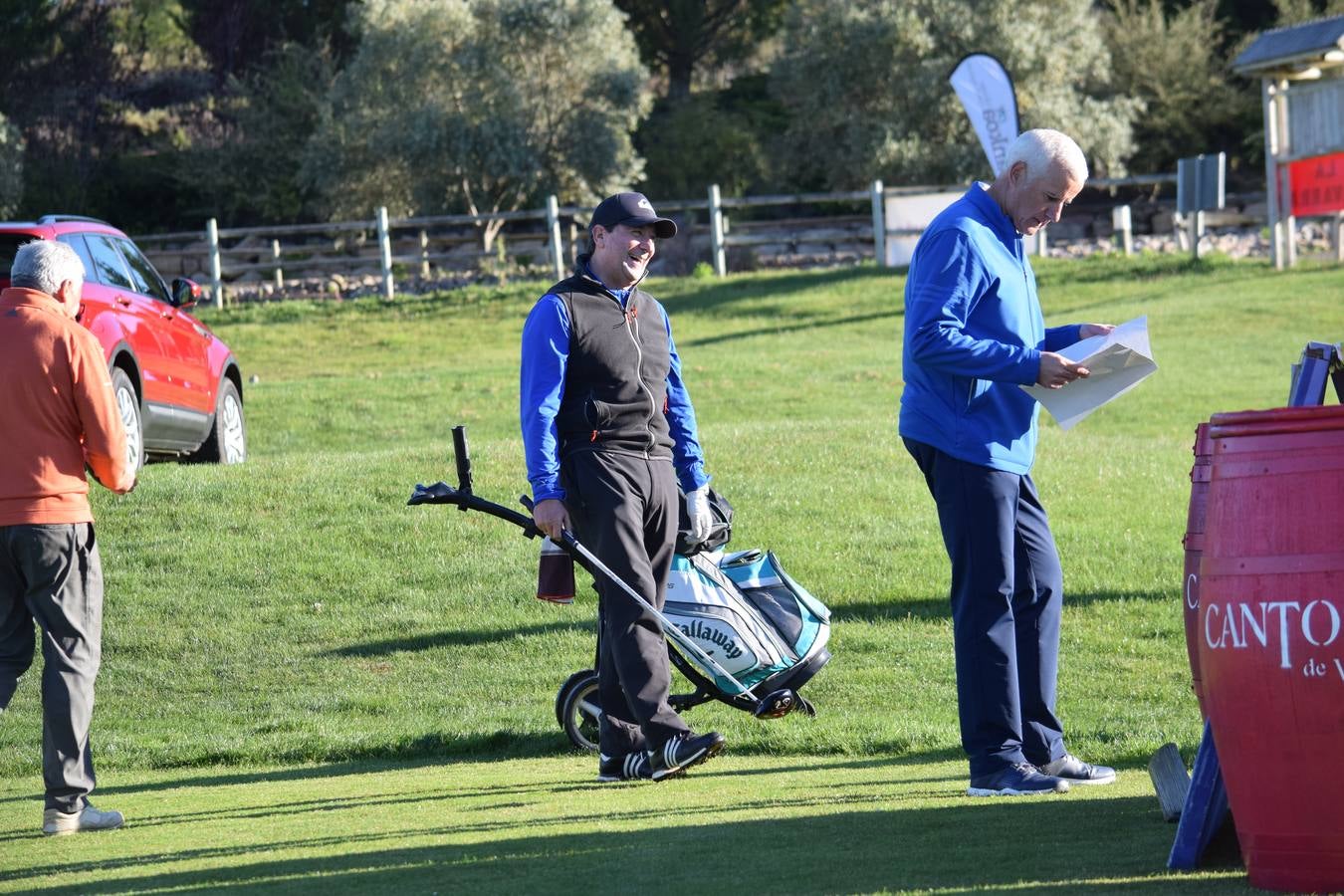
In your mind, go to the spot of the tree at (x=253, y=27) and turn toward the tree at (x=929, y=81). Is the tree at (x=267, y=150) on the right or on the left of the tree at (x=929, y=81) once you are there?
right

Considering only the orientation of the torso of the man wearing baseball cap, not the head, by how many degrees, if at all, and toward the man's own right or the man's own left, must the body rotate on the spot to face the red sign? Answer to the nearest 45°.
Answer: approximately 90° to the man's own left

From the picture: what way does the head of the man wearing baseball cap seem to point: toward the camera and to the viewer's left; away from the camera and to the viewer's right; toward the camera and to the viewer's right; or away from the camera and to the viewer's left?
toward the camera and to the viewer's right

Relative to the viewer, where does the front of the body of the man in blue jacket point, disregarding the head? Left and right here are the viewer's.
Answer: facing to the right of the viewer

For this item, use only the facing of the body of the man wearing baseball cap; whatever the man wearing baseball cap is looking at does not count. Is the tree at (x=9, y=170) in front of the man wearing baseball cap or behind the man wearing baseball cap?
behind

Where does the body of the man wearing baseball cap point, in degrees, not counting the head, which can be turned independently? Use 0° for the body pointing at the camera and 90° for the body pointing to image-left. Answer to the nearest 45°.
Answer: approximately 315°

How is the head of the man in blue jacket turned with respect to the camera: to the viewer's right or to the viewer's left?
to the viewer's right

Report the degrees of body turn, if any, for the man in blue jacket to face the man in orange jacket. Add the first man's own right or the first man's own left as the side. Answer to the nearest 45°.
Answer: approximately 180°

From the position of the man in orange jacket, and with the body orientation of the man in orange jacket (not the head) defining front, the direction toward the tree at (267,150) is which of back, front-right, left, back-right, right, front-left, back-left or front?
front-left

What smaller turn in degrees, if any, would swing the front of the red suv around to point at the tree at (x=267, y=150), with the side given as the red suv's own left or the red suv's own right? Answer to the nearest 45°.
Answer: approximately 45° to the red suv's own left
